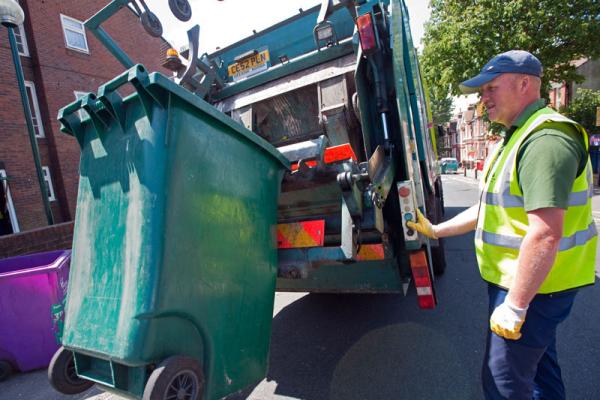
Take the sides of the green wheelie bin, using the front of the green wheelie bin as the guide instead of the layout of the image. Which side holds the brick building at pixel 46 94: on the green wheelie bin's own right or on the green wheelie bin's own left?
on the green wheelie bin's own left

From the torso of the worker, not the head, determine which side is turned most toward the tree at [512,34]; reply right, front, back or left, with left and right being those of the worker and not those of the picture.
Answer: right

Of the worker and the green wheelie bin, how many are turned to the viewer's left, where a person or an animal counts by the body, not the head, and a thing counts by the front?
1

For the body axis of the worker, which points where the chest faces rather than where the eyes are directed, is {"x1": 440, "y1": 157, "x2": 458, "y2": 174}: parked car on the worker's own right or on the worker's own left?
on the worker's own right

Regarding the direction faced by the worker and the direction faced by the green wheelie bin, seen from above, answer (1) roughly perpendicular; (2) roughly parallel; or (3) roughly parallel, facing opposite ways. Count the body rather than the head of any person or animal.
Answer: roughly perpendicular

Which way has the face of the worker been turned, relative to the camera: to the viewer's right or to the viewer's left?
to the viewer's left

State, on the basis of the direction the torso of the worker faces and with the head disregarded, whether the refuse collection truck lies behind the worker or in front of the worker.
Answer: in front

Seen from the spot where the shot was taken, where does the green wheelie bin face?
facing away from the viewer and to the right of the viewer

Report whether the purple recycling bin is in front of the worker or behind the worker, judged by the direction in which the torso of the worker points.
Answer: in front

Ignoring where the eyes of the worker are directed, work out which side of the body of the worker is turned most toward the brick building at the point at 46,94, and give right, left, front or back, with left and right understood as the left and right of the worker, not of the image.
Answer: front

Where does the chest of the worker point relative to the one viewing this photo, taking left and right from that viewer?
facing to the left of the viewer
